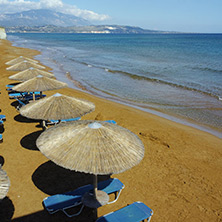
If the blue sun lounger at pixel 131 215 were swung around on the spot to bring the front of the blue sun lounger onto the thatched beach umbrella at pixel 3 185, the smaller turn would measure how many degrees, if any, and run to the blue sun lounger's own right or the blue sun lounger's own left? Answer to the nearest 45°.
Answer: approximately 135° to the blue sun lounger's own left

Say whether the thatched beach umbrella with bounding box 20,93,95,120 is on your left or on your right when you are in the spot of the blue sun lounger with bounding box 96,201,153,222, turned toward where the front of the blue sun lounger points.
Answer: on your left

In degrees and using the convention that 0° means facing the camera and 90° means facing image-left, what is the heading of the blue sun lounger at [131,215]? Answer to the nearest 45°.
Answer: approximately 225°

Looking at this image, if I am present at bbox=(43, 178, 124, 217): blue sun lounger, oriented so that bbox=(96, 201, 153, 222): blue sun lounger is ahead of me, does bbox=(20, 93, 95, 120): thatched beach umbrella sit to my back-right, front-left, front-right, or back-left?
back-left
